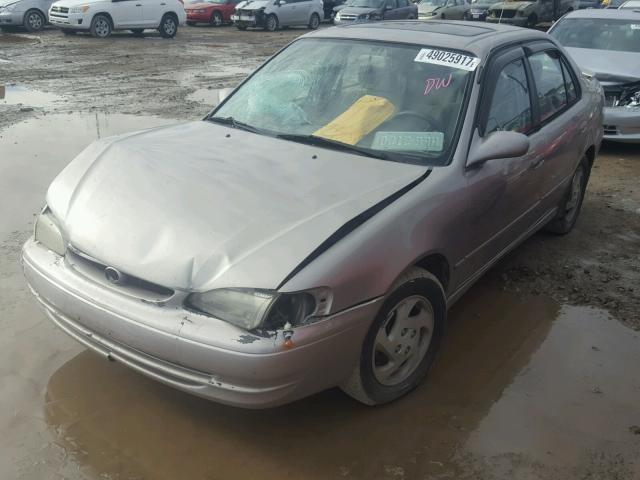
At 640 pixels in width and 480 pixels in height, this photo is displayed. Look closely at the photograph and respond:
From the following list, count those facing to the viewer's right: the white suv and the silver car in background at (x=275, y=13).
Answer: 0

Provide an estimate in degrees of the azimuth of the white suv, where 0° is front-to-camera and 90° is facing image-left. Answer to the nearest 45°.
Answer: approximately 45°

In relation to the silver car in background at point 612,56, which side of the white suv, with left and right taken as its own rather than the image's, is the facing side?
left

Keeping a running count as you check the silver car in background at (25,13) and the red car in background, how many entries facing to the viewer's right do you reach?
0

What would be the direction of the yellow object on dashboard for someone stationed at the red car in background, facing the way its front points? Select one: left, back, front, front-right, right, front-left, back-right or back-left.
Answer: front-left

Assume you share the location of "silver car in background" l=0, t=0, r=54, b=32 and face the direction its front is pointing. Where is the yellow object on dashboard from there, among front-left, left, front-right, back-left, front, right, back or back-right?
front-left
